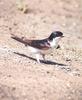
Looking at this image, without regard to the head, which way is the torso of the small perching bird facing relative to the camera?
to the viewer's right
